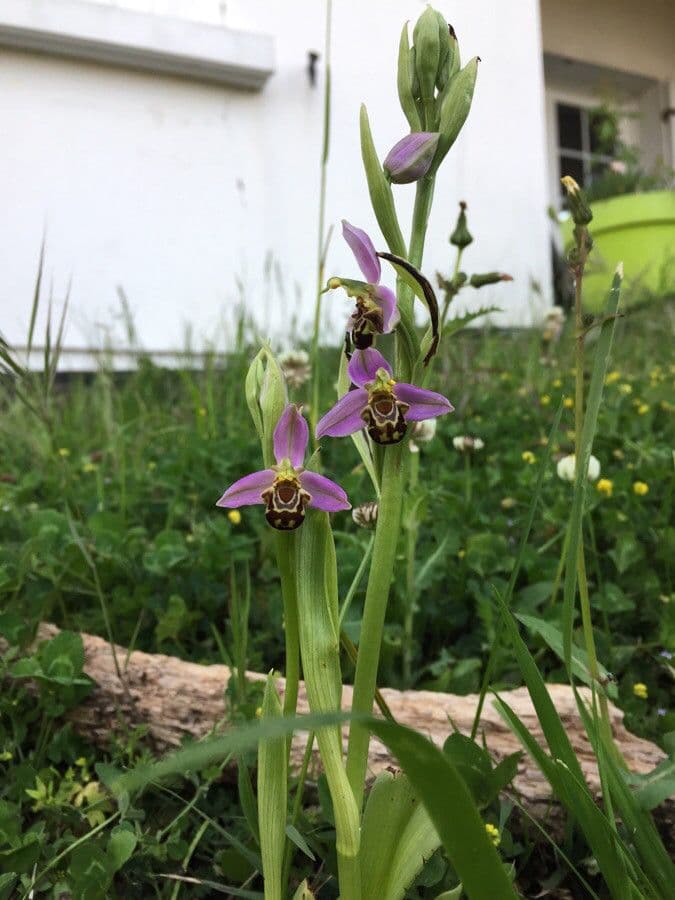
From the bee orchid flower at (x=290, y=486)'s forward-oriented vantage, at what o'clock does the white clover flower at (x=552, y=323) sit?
The white clover flower is roughly at 7 o'clock from the bee orchid flower.

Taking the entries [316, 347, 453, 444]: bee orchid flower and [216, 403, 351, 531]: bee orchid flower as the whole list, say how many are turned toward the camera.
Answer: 2

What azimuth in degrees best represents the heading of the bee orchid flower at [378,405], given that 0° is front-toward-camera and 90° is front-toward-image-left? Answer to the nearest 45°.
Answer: approximately 0°

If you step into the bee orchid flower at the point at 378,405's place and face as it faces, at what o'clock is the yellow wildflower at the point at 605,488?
The yellow wildflower is roughly at 7 o'clock from the bee orchid flower.

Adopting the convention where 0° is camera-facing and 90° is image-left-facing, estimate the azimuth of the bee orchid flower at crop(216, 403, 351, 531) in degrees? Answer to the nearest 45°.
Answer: approximately 0°

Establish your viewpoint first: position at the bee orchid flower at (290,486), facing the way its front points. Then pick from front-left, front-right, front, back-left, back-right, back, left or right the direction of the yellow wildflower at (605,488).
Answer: back-left
